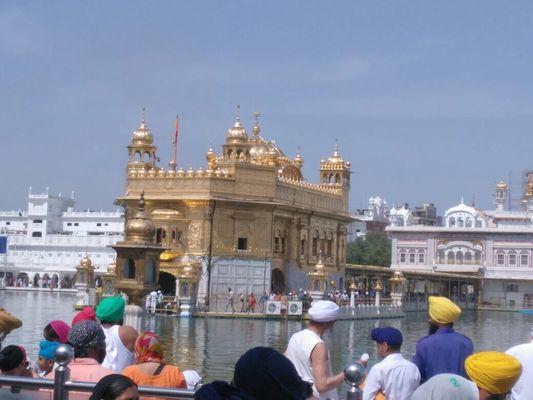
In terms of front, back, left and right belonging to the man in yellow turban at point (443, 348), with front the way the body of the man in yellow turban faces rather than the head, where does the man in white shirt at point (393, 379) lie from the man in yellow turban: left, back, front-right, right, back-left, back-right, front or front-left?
back-left

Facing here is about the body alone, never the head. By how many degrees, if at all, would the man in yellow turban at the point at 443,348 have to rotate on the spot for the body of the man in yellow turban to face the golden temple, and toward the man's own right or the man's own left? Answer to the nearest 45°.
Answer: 0° — they already face it

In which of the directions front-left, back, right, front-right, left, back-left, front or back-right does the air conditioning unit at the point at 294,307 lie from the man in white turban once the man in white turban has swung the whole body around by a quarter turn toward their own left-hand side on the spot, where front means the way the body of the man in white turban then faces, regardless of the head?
front-right

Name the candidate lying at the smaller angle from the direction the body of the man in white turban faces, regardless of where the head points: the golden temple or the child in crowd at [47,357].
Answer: the golden temple

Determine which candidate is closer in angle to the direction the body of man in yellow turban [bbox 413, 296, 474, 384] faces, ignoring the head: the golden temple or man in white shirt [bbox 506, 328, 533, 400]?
the golden temple

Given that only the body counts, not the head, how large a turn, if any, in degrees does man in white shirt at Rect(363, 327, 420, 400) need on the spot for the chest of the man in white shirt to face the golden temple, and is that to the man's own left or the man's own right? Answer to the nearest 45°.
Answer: approximately 45° to the man's own right

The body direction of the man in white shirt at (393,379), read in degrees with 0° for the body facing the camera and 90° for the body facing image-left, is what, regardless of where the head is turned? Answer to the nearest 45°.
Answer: approximately 135°

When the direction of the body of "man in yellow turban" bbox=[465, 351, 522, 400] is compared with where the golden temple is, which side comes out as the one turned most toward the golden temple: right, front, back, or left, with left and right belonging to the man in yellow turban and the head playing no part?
front

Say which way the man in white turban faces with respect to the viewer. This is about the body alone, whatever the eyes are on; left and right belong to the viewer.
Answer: facing away from the viewer and to the right of the viewer

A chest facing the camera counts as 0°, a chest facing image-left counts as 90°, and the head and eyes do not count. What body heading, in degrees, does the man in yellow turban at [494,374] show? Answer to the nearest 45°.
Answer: approximately 180°

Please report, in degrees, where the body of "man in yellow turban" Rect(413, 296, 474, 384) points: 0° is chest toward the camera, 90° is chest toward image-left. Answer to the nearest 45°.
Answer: approximately 180°

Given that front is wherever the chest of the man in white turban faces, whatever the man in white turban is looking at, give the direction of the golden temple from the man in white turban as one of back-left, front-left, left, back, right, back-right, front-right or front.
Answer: front-left
